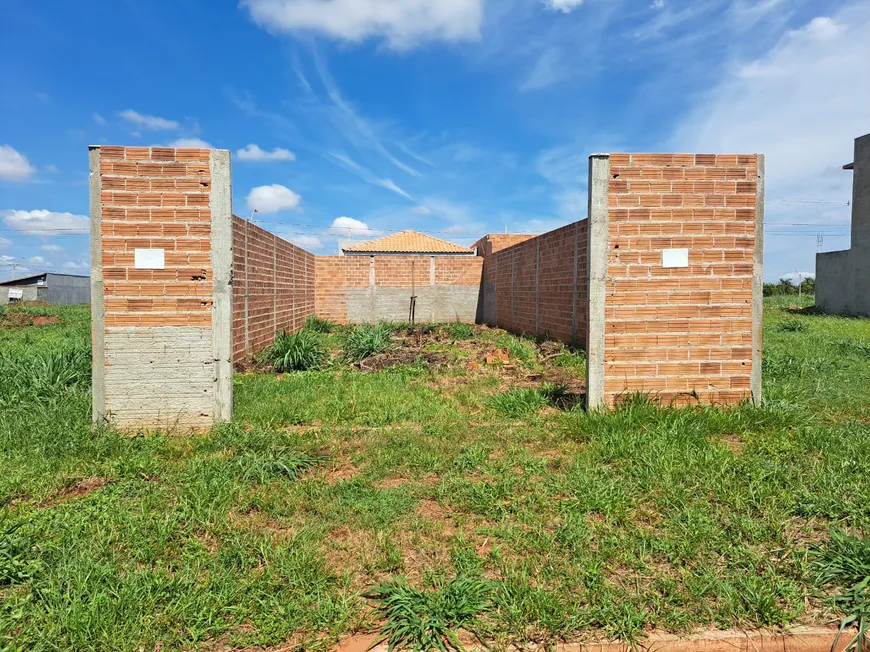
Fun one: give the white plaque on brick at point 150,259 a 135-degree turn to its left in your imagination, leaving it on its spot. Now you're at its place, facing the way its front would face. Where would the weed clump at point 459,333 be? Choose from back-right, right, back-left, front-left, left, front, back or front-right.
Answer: front

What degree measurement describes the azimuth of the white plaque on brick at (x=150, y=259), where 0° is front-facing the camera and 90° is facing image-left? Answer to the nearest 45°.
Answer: approximately 0°

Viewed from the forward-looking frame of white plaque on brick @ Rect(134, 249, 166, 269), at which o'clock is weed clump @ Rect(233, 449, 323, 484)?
The weed clump is roughly at 11 o'clock from the white plaque on brick.

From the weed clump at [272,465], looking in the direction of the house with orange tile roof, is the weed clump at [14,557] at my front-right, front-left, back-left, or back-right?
back-left

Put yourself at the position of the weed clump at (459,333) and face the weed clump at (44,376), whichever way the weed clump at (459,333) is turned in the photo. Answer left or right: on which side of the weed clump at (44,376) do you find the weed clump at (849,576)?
left

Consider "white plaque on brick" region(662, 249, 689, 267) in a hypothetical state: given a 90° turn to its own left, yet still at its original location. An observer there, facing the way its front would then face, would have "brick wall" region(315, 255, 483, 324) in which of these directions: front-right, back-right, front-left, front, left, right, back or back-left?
back-left

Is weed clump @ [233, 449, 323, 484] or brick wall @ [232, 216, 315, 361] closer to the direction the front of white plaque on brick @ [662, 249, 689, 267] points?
the weed clump

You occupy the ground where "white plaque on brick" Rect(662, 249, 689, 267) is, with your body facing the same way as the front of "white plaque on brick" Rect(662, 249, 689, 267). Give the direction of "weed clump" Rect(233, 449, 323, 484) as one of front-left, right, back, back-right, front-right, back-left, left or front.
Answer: front-right

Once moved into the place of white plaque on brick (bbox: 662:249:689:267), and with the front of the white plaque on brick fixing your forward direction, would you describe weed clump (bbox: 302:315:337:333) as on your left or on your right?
on your right

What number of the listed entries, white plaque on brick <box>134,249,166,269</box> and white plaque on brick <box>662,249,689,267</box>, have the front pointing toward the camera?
2

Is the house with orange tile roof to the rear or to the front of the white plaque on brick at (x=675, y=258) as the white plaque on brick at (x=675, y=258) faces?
to the rear

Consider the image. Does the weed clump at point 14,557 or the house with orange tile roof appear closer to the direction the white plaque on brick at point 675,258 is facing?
the weed clump

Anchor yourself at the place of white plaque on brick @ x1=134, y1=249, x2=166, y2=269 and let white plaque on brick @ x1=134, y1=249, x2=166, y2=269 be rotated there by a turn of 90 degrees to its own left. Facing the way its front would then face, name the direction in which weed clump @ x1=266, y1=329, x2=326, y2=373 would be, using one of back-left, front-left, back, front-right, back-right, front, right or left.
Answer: front-left

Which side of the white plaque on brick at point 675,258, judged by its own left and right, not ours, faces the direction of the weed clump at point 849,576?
front
